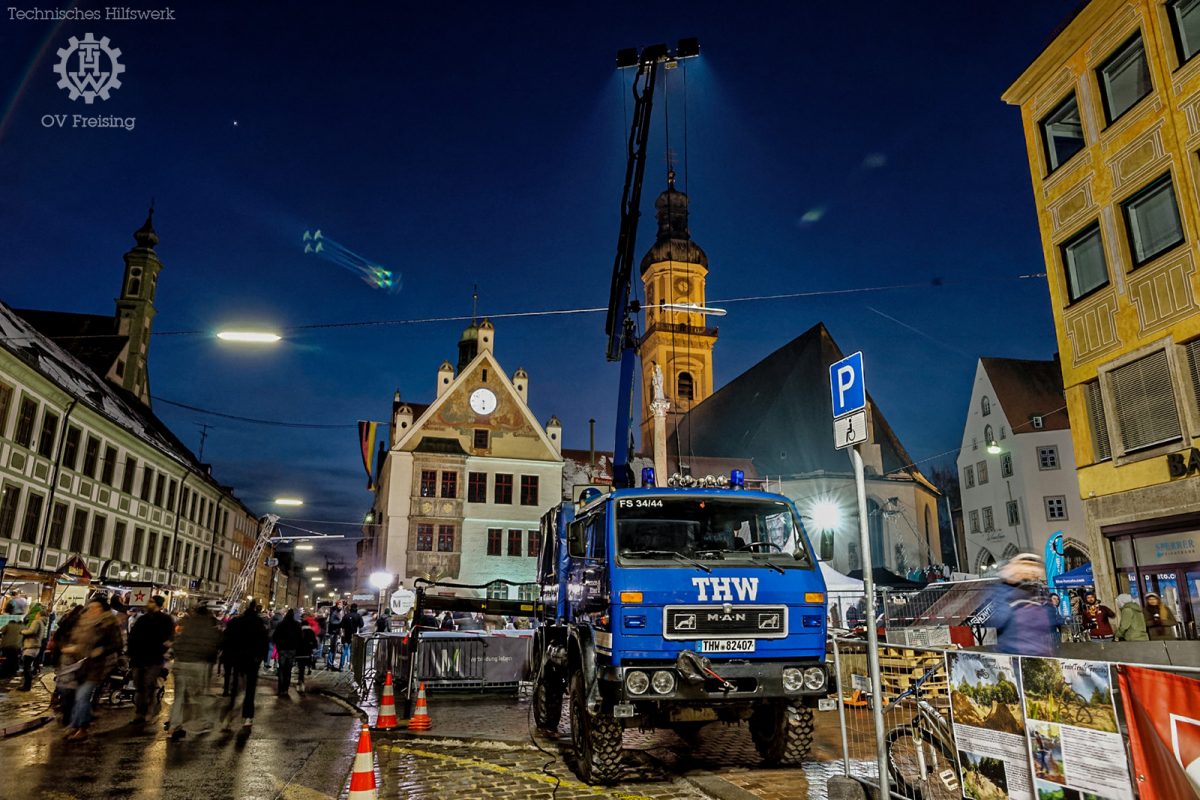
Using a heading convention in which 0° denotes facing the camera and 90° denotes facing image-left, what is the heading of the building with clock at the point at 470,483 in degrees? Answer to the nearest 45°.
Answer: approximately 0°

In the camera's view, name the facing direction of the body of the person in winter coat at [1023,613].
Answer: away from the camera

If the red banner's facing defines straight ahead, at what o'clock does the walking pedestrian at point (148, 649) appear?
The walking pedestrian is roughly at 3 o'clock from the red banner.

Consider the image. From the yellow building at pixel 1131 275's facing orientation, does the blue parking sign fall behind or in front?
in front

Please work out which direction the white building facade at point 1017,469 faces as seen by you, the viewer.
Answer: facing the viewer and to the left of the viewer

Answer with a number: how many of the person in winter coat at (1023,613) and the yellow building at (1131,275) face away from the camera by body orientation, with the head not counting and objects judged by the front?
1

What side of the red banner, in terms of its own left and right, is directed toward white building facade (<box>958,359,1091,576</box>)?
back

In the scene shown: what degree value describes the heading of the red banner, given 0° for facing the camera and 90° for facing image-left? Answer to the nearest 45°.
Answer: approximately 0°

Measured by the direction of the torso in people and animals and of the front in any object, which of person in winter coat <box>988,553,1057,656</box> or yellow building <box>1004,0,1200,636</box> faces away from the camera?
the person in winter coat

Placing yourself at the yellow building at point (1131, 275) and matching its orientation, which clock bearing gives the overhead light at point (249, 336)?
The overhead light is roughly at 12 o'clock from the yellow building.

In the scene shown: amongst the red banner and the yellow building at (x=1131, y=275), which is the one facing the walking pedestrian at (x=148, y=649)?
the yellow building

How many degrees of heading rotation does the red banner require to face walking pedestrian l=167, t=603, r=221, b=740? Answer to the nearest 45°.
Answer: approximately 90° to its right

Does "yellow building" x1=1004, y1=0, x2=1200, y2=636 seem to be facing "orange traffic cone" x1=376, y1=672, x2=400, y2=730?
yes

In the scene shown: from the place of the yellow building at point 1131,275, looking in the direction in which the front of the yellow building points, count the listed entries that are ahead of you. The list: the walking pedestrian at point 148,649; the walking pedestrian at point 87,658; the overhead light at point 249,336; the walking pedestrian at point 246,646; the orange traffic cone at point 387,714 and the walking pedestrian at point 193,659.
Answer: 6

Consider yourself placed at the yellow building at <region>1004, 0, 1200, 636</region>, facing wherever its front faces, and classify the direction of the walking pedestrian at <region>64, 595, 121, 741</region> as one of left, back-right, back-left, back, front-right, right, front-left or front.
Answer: front

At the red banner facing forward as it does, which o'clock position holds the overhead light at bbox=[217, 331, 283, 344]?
The overhead light is roughly at 3 o'clock from the red banner.

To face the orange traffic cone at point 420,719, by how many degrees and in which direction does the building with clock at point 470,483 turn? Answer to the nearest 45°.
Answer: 0° — it already faces it

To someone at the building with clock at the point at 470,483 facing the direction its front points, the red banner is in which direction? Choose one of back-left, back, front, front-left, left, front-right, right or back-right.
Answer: front

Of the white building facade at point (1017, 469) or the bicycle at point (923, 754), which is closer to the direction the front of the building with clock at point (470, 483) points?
the bicycle
